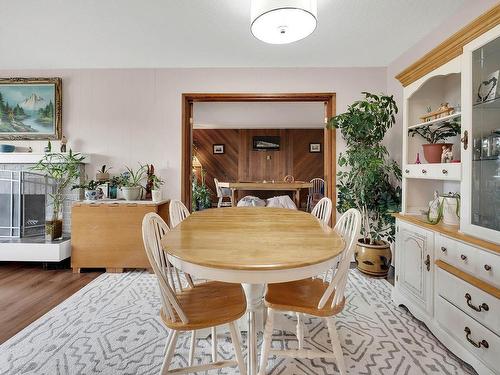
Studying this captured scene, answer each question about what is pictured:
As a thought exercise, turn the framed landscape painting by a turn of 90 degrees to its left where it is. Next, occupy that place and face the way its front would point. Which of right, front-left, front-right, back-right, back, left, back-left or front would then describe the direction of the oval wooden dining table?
right

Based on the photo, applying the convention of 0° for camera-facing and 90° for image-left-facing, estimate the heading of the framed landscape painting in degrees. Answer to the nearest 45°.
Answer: approximately 0°

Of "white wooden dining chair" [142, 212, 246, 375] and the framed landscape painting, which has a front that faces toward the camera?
the framed landscape painting

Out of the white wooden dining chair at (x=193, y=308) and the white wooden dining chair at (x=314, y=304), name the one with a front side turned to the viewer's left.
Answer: the white wooden dining chair at (x=314, y=304)

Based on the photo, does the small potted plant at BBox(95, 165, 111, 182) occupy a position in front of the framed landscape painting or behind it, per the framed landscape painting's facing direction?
in front

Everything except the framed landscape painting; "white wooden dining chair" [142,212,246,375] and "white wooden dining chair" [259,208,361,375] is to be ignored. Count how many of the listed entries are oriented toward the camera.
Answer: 1

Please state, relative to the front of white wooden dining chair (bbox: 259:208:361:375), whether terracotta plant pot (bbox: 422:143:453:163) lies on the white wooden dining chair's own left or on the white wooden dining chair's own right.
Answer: on the white wooden dining chair's own right

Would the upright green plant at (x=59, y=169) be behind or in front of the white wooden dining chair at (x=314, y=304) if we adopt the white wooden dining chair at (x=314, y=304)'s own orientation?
in front
